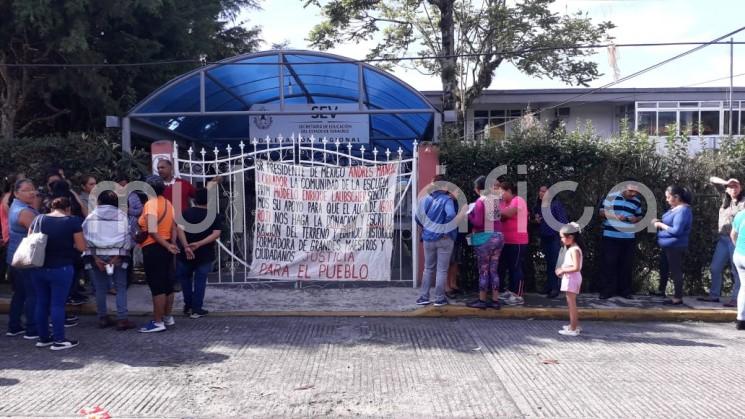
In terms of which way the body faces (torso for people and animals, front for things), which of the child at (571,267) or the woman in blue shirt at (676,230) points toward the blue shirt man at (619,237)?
the woman in blue shirt

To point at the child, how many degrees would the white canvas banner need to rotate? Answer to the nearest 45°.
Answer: approximately 45° to its left

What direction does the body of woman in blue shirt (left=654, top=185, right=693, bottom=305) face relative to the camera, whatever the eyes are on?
to the viewer's left

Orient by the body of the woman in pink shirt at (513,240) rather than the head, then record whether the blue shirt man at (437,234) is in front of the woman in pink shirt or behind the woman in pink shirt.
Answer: in front

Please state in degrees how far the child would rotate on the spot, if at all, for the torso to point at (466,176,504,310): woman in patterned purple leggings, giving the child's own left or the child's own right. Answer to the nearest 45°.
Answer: approximately 45° to the child's own right

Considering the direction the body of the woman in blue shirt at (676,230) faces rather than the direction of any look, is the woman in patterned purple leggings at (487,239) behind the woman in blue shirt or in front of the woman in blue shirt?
in front
